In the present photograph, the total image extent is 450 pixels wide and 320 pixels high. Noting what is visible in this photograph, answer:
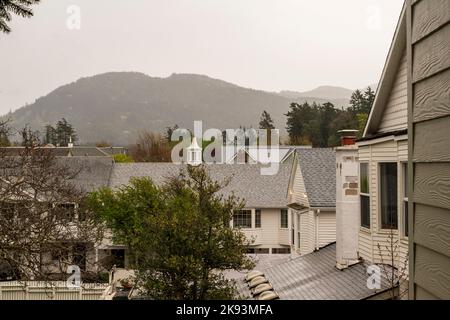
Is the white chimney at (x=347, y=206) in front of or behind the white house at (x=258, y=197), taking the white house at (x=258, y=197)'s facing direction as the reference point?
in front

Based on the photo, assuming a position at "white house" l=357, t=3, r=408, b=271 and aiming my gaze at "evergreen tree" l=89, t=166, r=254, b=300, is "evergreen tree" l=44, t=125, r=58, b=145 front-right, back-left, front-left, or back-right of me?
front-right

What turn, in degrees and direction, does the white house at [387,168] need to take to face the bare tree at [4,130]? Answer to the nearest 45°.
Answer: approximately 45° to its right

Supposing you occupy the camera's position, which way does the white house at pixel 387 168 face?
facing the viewer and to the left of the viewer

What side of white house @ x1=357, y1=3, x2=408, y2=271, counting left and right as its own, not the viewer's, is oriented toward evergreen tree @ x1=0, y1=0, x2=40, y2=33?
front

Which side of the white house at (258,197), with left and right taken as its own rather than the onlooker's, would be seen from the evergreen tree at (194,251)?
front

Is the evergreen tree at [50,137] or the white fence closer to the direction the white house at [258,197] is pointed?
the white fence

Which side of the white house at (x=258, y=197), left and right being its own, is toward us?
front

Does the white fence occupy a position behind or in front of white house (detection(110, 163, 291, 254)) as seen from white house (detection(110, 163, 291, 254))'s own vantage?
in front

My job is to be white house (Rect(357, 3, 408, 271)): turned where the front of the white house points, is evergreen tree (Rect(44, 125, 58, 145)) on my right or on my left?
on my right
